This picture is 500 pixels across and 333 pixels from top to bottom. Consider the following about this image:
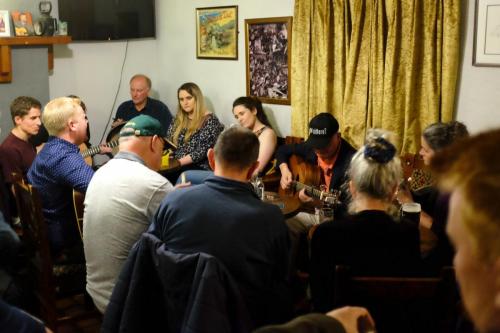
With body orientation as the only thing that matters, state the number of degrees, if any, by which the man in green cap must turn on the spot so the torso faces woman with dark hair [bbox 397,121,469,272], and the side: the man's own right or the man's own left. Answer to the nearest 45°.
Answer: approximately 45° to the man's own right

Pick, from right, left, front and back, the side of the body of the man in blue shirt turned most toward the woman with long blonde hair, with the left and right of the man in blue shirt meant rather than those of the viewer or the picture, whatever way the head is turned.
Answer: front

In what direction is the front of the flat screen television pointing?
toward the camera

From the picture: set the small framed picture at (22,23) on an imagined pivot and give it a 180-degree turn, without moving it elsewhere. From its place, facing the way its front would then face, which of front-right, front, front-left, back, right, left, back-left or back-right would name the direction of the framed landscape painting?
right

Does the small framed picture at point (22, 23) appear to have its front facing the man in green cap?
yes

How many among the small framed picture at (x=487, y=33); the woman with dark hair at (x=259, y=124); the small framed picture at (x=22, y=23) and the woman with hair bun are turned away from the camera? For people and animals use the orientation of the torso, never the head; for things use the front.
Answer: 1

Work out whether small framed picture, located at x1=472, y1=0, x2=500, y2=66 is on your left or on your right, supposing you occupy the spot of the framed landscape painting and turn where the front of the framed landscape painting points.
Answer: on your left

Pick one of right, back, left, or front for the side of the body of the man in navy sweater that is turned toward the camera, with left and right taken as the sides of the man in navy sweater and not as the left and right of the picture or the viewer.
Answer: back

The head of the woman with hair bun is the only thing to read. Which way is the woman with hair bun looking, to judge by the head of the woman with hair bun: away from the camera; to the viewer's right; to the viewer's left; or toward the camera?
away from the camera

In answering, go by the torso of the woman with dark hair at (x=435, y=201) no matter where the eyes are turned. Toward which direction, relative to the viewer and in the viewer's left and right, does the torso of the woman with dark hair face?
facing to the left of the viewer

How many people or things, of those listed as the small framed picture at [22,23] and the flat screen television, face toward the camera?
2

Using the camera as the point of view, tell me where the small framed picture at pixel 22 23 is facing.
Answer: facing the viewer

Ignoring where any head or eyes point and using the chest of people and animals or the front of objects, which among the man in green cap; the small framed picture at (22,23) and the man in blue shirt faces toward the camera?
the small framed picture

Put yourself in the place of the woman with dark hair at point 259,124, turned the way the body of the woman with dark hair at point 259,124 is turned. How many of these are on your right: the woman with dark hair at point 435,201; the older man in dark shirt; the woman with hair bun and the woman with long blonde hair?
2

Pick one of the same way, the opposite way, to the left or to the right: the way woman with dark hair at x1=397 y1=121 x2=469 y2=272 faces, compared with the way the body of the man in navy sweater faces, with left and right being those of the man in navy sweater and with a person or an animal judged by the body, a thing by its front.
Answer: to the left

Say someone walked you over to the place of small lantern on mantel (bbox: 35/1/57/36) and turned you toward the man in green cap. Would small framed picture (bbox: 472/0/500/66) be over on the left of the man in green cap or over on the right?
left

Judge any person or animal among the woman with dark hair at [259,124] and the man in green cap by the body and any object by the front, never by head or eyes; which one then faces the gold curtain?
the man in green cap

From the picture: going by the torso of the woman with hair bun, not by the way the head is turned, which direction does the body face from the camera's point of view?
away from the camera

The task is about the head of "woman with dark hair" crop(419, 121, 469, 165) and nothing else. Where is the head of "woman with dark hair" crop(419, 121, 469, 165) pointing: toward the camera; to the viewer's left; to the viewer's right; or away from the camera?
to the viewer's left

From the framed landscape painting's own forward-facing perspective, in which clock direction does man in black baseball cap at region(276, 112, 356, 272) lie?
The man in black baseball cap is roughly at 10 o'clock from the framed landscape painting.

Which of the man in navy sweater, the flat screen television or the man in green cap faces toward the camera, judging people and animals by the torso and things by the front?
the flat screen television
